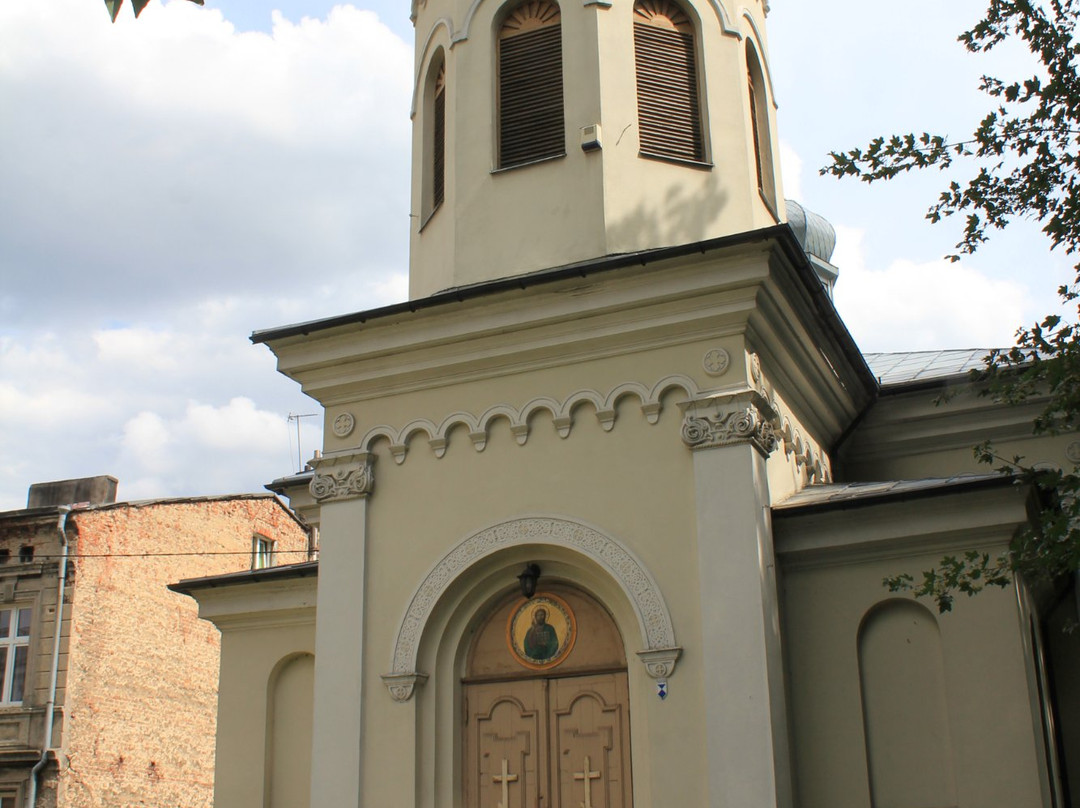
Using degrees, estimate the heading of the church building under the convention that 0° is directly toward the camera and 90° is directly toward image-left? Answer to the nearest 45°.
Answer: approximately 45°
